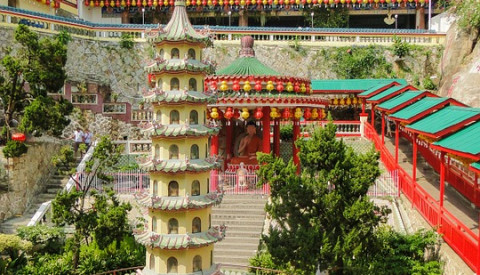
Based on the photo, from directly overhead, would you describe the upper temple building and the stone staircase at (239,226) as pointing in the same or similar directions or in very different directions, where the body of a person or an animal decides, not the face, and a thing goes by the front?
same or similar directions

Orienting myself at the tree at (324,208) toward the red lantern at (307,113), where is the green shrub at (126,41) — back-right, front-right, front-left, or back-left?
front-left

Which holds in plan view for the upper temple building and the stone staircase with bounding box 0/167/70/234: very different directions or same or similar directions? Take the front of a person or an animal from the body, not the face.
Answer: same or similar directions

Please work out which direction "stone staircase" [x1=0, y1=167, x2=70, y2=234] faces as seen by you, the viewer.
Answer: facing the viewer and to the left of the viewer

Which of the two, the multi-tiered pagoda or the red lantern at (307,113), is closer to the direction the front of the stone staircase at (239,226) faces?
the multi-tiered pagoda

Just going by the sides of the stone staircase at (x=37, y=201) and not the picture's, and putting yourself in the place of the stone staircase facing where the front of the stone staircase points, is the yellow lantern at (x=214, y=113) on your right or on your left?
on your left

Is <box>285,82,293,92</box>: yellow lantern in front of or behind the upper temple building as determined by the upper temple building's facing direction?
in front

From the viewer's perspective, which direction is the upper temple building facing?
toward the camera

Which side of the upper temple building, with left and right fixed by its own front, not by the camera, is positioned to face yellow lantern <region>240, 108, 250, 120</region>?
front

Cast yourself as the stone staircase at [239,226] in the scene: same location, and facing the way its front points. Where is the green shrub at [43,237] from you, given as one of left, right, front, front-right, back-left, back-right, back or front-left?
right
